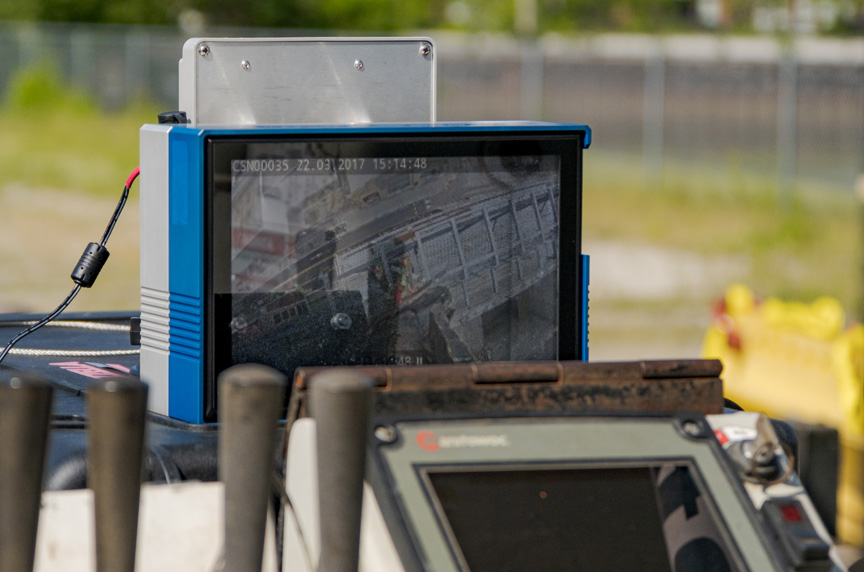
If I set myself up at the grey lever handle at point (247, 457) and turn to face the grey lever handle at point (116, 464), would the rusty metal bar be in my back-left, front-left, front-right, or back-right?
back-right

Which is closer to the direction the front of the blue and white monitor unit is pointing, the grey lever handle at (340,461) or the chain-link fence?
the grey lever handle

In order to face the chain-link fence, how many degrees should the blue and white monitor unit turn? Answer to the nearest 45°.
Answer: approximately 135° to its left

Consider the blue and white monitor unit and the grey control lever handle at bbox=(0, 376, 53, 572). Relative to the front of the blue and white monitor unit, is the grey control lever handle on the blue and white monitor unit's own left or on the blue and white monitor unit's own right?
on the blue and white monitor unit's own right

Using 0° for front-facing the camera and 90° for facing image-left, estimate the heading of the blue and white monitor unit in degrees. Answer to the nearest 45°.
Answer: approximately 315°

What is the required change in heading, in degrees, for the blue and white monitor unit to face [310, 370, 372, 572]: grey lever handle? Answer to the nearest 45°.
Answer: approximately 45° to its right
